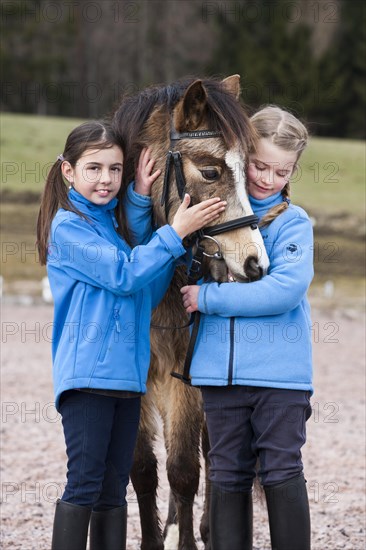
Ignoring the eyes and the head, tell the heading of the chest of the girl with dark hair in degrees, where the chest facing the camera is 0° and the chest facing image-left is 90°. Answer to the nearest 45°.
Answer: approximately 315°

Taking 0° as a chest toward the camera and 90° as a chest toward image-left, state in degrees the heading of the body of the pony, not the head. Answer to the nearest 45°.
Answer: approximately 0°
